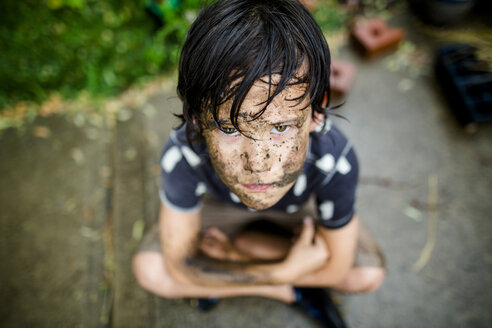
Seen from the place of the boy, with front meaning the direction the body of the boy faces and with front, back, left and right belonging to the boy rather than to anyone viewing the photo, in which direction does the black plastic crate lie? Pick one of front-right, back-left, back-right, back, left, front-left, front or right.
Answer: back-left

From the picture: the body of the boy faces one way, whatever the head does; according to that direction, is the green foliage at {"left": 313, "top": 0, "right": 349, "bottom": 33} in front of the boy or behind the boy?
behind

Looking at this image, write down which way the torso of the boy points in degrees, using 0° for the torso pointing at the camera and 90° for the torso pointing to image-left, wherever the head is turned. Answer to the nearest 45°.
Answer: approximately 0°
